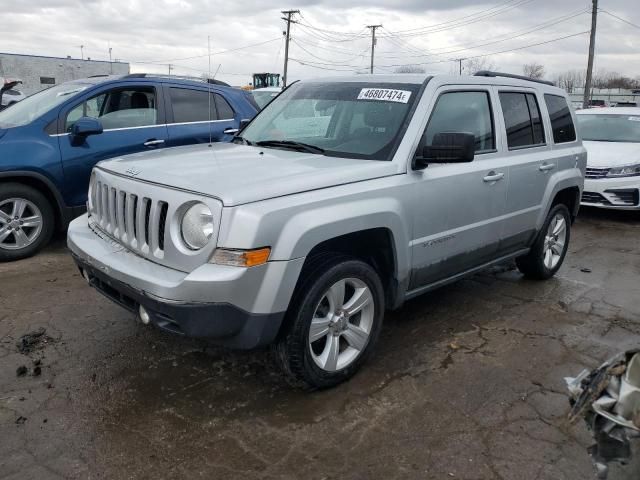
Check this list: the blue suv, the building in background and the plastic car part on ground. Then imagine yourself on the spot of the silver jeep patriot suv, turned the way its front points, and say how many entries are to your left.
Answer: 1

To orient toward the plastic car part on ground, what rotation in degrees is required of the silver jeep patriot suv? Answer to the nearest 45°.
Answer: approximately 90° to its left

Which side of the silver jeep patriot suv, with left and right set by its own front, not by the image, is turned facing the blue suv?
right

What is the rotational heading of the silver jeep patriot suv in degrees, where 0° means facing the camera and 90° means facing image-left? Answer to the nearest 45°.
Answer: approximately 45°
